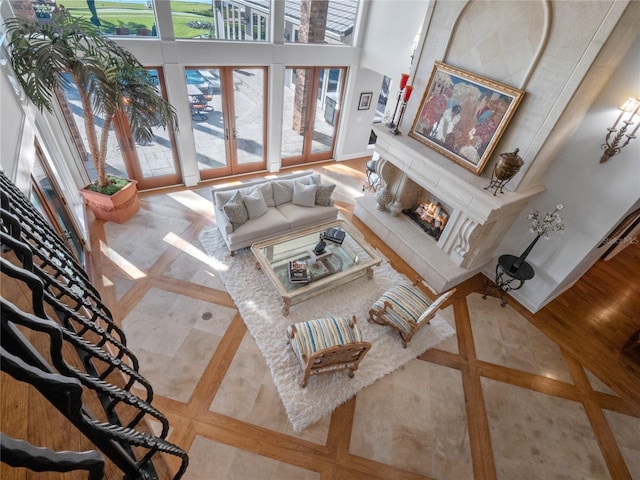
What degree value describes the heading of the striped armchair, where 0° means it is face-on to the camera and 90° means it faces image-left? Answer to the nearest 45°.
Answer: approximately 135°

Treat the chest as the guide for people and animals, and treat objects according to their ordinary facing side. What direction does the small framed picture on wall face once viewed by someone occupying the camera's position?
facing the viewer

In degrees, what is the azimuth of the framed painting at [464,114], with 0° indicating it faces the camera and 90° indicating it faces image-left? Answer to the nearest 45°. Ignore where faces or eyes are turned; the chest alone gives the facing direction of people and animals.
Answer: approximately 45°

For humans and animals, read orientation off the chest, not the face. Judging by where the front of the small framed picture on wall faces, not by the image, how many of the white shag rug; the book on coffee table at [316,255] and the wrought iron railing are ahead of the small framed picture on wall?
3

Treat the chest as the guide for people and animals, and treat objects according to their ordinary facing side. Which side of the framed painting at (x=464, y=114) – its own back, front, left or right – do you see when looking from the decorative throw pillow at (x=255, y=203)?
front

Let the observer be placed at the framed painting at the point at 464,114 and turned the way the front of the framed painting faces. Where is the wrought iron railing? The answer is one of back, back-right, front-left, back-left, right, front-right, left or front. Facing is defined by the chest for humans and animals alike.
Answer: front-left

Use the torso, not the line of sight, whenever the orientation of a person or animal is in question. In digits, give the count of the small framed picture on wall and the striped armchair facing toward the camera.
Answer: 1

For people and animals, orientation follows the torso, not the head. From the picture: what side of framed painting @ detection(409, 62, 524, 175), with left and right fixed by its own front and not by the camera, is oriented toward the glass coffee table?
front

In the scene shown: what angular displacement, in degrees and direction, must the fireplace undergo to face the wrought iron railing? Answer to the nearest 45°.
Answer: approximately 45° to its left

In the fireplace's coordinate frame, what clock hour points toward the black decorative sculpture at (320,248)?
The black decorative sculpture is roughly at 12 o'clock from the fireplace.

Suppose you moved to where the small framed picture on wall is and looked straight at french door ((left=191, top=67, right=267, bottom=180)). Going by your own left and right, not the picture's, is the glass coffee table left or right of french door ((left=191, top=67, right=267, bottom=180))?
left

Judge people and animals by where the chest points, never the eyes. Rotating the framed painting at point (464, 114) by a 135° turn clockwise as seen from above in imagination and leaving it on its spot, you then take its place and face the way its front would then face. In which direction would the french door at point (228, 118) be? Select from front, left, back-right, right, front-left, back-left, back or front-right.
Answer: left

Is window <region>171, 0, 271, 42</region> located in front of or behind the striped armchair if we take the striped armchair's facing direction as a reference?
in front

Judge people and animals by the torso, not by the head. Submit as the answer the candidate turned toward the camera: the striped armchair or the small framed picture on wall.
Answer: the small framed picture on wall

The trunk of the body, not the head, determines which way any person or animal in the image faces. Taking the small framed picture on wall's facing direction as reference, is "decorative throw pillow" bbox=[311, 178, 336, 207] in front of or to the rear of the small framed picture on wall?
in front

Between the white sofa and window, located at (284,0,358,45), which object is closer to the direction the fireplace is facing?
the white sofa

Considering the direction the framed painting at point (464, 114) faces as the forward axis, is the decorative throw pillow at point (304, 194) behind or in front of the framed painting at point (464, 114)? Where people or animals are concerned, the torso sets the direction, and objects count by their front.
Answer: in front

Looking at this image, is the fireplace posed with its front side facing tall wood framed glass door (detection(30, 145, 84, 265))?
yes
